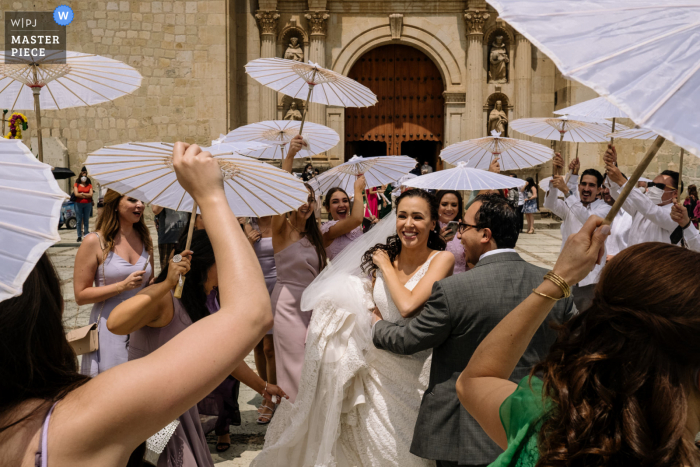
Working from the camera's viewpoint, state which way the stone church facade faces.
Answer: facing the viewer

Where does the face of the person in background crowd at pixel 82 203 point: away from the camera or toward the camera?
toward the camera

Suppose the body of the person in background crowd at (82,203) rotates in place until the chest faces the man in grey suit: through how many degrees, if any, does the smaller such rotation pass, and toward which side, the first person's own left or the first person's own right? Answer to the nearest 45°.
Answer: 0° — they already face them

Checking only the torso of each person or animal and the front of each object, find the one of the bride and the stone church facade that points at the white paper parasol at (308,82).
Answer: the stone church facade

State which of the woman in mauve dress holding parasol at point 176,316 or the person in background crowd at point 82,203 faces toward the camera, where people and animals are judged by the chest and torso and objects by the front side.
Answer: the person in background crowd at point 82,203

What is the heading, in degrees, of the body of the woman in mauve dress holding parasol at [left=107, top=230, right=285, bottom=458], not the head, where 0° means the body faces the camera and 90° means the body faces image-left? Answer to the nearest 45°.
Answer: approximately 225°

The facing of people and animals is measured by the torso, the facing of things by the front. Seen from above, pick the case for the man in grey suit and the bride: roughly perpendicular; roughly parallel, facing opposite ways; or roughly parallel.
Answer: roughly parallel, facing opposite ways

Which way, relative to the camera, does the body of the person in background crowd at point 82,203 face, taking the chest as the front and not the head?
toward the camera

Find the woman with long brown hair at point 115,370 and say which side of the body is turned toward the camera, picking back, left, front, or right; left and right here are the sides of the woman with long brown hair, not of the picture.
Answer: back

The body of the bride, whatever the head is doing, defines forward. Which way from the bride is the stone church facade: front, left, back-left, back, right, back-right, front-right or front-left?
back-left

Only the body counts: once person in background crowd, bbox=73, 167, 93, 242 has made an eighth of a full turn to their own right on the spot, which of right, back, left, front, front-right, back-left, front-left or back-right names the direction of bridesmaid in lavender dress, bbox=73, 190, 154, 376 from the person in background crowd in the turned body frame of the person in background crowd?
front-left

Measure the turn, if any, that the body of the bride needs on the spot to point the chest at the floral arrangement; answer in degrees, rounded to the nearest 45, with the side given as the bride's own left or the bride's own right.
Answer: approximately 180°
